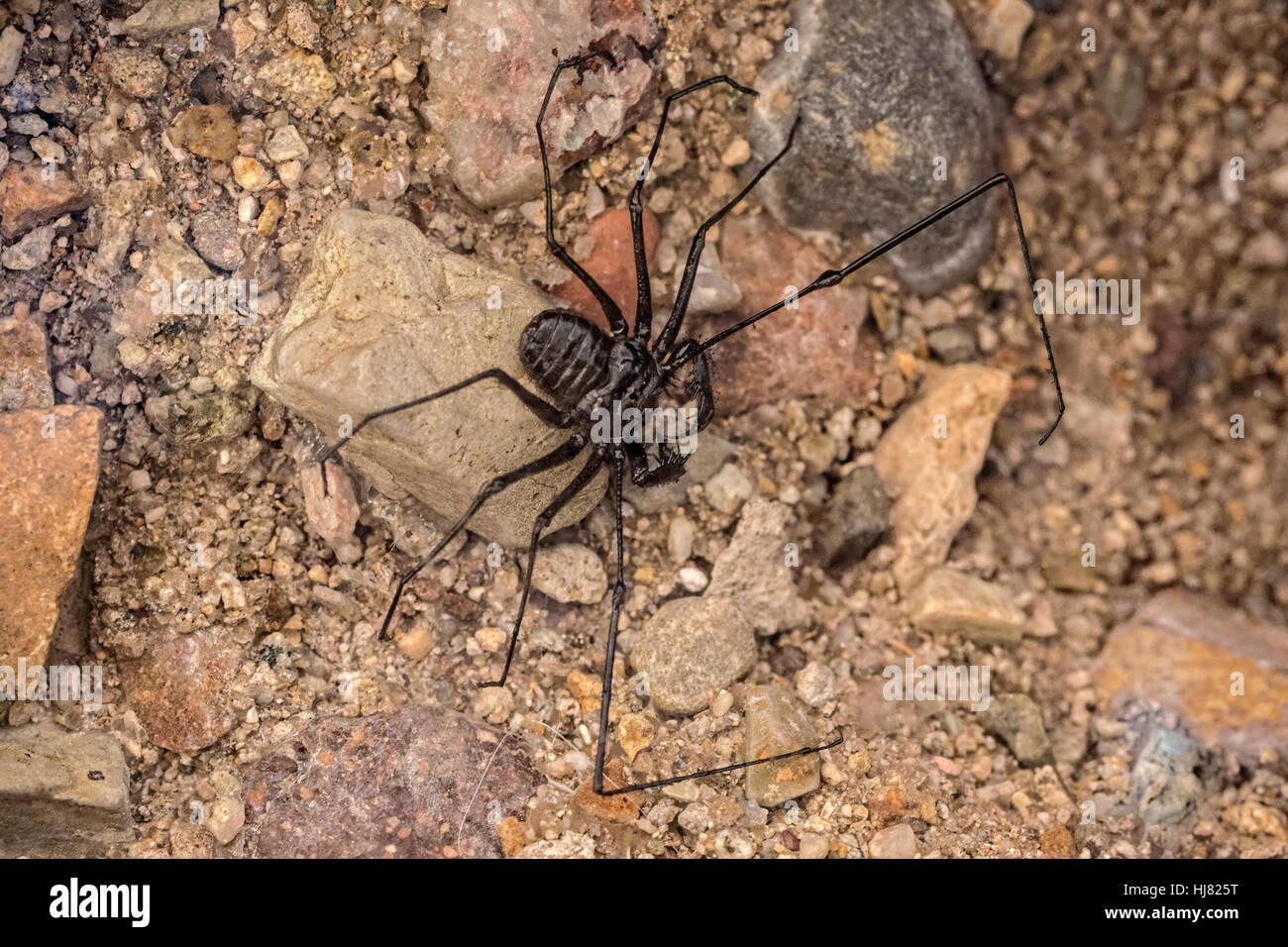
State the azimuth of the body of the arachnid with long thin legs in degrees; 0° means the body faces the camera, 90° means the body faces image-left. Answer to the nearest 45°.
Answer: approximately 315°

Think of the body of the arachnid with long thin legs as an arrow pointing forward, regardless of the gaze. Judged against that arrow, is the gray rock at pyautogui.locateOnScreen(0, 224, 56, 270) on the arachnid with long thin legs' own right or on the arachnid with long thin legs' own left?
on the arachnid with long thin legs' own right

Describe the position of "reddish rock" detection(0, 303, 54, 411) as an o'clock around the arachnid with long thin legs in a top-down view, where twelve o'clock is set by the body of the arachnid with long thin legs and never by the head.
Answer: The reddish rock is roughly at 4 o'clock from the arachnid with long thin legs.

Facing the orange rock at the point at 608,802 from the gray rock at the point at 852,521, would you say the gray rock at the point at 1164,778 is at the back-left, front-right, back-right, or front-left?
back-left

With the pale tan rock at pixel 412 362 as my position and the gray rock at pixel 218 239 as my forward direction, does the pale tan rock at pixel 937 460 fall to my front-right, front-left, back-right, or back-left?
back-right

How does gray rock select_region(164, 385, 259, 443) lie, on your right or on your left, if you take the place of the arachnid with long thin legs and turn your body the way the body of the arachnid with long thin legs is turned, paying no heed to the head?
on your right

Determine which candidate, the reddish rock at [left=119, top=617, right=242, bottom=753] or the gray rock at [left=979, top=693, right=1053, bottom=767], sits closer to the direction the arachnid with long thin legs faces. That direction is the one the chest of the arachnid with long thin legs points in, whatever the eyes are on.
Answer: the gray rock
